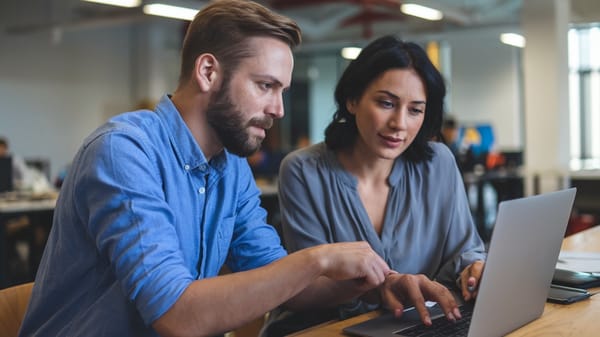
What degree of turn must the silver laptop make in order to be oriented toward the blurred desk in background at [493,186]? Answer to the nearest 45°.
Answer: approximately 45° to its right

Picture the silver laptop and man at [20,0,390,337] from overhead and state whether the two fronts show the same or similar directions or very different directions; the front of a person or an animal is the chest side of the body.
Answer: very different directions

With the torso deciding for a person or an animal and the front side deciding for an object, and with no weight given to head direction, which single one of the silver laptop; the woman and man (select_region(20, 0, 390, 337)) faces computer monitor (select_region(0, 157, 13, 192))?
the silver laptop

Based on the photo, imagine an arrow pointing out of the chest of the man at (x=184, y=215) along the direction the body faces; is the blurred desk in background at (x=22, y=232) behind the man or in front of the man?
behind

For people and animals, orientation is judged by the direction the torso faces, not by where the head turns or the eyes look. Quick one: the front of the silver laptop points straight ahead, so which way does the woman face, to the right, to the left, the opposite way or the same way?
the opposite way

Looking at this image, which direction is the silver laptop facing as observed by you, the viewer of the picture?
facing away from the viewer and to the left of the viewer

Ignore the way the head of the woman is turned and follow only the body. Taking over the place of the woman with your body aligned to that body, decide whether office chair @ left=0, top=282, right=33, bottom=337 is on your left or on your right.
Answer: on your right

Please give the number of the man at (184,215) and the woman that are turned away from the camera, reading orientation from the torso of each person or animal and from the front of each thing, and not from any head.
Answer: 0

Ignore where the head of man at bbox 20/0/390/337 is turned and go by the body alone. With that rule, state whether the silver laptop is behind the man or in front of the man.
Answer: in front

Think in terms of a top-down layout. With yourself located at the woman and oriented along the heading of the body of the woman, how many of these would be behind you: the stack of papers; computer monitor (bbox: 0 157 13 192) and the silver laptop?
1

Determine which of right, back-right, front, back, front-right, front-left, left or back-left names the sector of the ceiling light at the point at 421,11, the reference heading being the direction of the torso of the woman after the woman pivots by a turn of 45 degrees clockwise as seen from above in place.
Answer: back

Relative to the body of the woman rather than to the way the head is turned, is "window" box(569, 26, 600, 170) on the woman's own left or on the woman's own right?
on the woman's own left

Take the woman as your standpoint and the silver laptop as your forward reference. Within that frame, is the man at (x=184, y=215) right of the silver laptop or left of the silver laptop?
right

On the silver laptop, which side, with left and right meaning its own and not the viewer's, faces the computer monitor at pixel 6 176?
front

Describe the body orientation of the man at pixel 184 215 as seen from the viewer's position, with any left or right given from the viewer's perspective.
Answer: facing the viewer and to the right of the viewer
